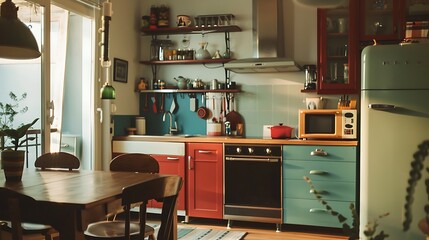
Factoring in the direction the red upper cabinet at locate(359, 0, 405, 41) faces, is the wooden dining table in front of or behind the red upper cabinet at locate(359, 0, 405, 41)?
in front

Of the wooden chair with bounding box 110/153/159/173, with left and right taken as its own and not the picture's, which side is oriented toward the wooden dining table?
front

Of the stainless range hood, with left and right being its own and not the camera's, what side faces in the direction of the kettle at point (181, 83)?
right

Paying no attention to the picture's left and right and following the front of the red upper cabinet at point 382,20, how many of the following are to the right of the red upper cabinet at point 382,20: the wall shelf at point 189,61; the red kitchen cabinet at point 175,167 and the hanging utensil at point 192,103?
3

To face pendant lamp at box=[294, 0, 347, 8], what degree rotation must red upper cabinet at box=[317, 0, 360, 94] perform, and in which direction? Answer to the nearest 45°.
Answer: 0° — it already faces it

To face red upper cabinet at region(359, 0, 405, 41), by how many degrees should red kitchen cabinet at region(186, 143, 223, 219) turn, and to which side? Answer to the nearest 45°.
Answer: approximately 90° to its left
